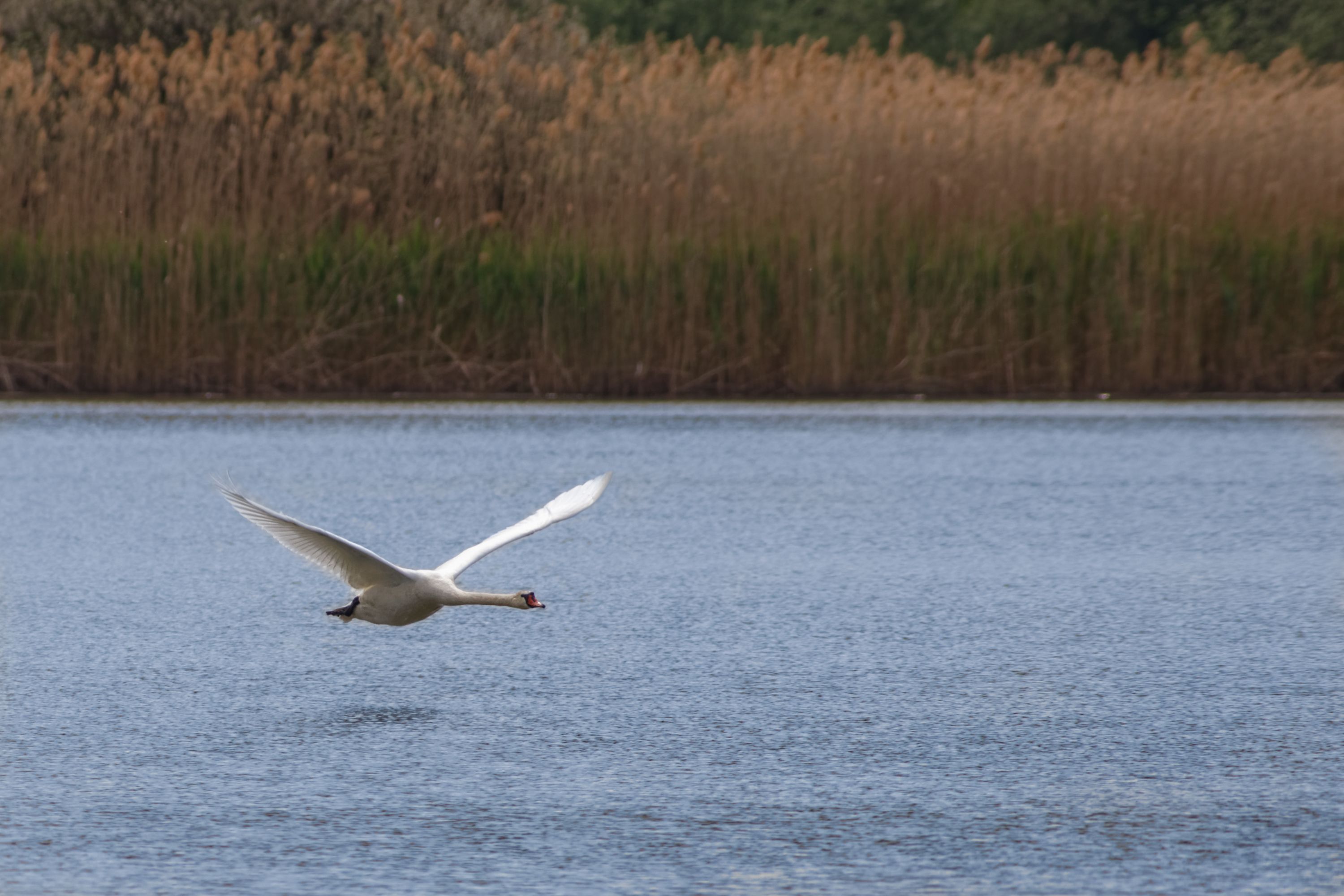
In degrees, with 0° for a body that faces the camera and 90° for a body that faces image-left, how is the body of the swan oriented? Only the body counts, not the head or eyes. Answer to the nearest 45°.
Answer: approximately 315°
